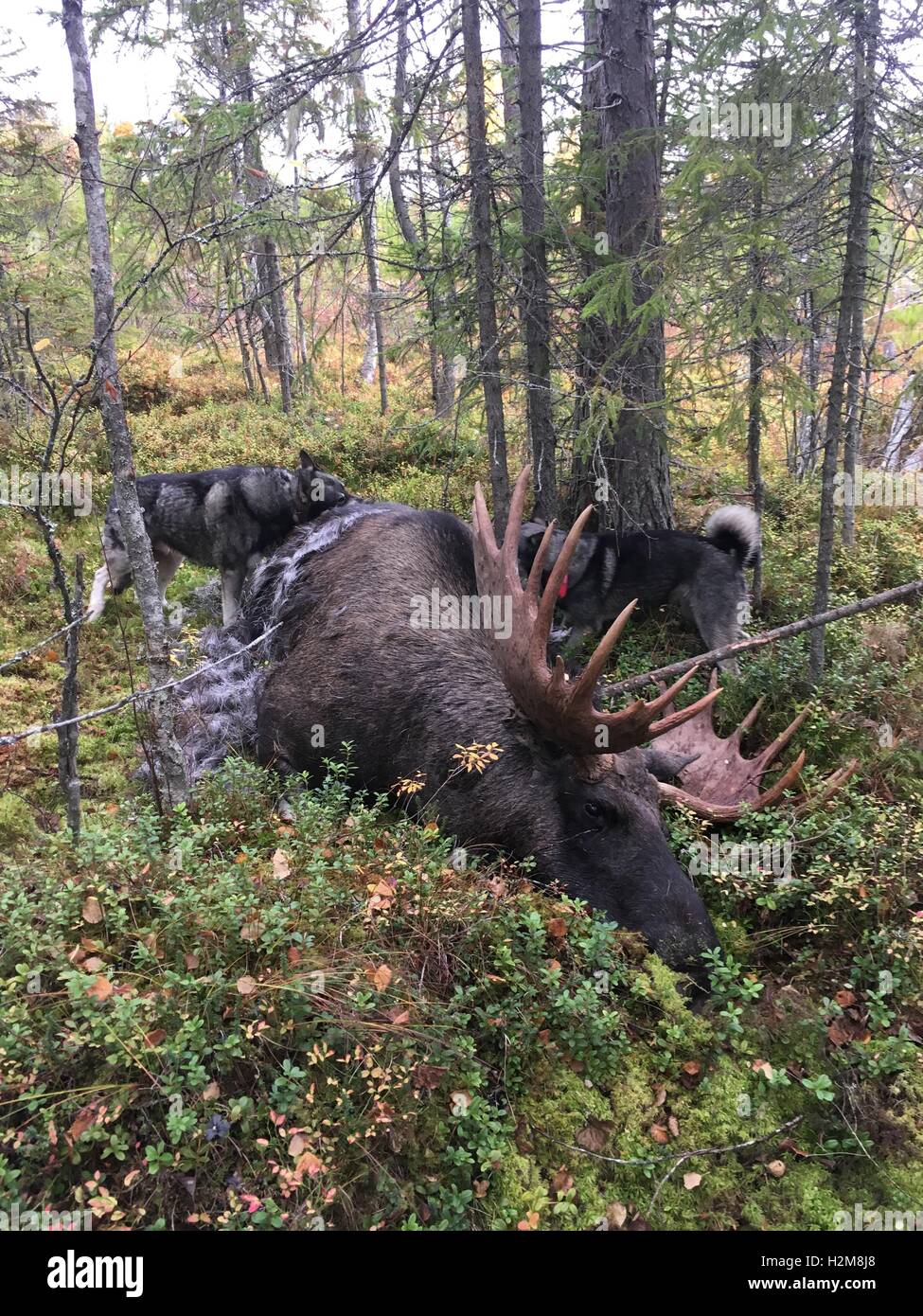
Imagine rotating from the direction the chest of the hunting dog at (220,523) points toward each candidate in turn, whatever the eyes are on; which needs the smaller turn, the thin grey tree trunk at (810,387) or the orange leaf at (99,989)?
the thin grey tree trunk

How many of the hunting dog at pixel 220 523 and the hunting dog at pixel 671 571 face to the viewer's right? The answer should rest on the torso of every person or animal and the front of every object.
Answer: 1

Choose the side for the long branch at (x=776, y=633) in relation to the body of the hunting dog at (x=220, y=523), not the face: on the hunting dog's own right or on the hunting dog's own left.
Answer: on the hunting dog's own right

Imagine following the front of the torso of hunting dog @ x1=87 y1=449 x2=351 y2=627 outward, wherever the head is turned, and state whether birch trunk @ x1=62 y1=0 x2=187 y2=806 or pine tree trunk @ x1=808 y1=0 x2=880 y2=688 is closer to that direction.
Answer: the pine tree trunk

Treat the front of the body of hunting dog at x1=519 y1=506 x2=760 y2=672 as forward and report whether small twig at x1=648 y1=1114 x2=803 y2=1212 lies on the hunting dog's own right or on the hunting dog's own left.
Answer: on the hunting dog's own left

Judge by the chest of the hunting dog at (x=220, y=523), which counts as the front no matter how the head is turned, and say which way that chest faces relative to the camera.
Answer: to the viewer's right

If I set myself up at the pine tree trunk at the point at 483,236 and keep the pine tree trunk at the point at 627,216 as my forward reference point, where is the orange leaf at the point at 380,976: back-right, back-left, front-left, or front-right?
back-right

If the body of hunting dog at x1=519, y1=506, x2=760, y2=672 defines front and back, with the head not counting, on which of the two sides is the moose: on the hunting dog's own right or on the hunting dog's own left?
on the hunting dog's own left

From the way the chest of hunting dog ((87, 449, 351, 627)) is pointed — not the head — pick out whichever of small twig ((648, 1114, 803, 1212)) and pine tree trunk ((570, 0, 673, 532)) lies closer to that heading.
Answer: the pine tree trunk

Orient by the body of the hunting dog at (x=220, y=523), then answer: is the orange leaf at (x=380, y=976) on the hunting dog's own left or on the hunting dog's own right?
on the hunting dog's own right

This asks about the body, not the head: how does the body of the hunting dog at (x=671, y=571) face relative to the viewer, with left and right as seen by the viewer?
facing to the left of the viewer

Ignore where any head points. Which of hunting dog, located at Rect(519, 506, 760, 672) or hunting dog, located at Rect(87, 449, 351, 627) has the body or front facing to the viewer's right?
hunting dog, located at Rect(87, 449, 351, 627)
